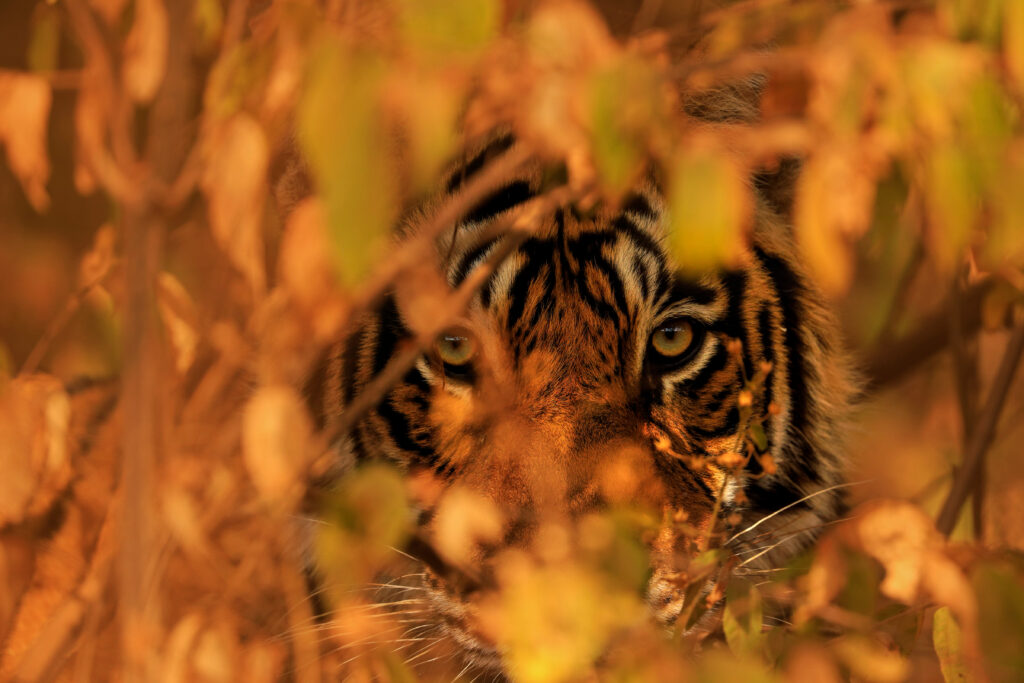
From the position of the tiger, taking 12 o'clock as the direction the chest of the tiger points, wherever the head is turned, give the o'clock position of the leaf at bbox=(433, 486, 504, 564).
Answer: The leaf is roughly at 1 o'clock from the tiger.

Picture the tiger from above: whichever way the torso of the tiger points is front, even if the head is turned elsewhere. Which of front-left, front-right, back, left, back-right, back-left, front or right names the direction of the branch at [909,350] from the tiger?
back-left

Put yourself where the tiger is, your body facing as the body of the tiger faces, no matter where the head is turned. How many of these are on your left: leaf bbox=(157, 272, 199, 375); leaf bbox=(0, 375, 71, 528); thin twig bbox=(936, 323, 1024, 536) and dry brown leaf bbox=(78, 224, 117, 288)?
1

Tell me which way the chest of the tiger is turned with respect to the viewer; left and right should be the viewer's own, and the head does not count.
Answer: facing the viewer

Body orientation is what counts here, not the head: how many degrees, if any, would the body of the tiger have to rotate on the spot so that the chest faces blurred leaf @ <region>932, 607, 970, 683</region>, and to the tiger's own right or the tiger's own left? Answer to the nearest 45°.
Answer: approximately 45° to the tiger's own left

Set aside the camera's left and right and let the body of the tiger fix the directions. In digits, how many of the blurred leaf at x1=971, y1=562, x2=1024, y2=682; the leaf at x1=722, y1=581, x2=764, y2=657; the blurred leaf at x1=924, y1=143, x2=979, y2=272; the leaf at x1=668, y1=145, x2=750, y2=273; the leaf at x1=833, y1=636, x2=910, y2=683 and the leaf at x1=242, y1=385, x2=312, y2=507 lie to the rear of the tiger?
0

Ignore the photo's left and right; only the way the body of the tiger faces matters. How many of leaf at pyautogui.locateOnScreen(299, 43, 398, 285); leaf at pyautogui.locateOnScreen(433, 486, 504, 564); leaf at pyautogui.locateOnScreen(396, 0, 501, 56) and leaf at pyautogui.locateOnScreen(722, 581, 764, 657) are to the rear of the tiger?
0

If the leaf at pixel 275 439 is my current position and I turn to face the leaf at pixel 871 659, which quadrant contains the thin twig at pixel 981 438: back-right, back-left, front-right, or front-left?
front-left

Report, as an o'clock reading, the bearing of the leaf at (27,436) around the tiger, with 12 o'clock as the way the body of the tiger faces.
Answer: The leaf is roughly at 2 o'clock from the tiger.

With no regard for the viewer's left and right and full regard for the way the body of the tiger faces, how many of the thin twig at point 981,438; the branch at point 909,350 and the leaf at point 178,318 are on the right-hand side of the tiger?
1

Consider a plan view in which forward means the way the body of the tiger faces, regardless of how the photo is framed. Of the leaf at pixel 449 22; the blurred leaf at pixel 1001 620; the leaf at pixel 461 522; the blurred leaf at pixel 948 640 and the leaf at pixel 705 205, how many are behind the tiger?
0

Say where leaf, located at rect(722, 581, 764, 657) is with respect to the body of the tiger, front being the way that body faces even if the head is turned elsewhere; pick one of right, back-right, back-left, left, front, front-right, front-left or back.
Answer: front

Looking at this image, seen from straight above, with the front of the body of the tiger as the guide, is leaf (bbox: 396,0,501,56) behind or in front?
in front

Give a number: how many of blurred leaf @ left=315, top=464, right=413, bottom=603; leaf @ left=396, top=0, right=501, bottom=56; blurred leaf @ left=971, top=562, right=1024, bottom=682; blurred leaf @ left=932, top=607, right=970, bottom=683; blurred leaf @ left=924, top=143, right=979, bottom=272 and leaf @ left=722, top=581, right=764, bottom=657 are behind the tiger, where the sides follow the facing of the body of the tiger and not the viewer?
0
